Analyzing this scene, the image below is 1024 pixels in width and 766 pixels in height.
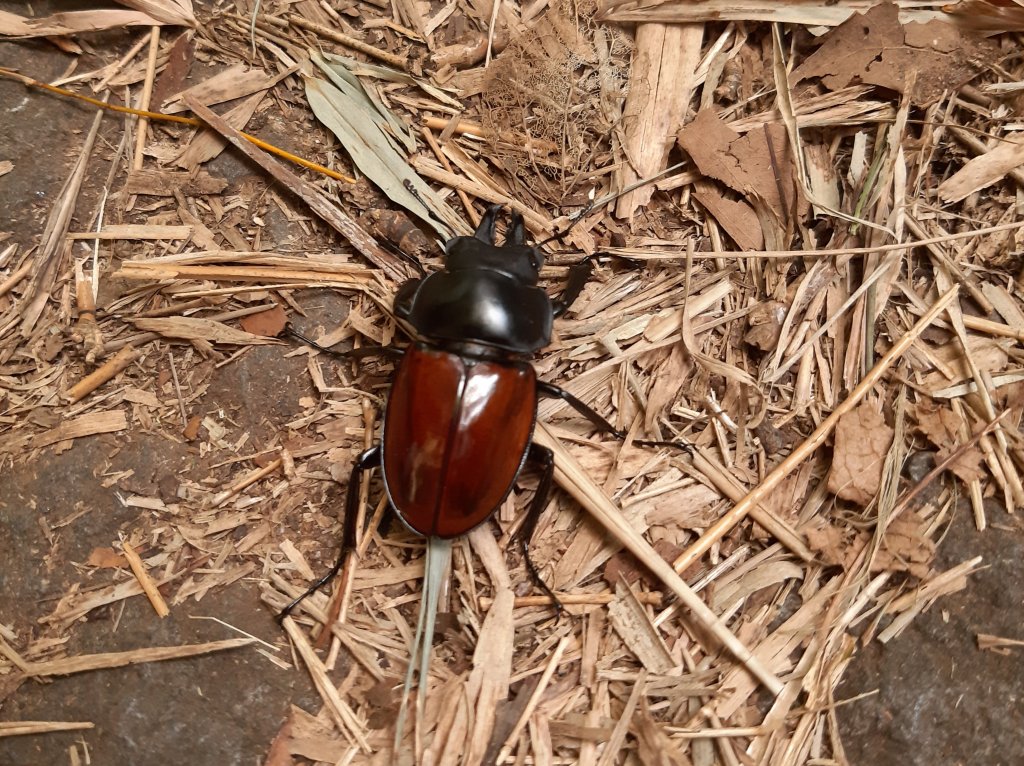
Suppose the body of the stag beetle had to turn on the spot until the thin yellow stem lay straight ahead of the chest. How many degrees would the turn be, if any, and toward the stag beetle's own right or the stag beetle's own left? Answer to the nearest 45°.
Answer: approximately 45° to the stag beetle's own left

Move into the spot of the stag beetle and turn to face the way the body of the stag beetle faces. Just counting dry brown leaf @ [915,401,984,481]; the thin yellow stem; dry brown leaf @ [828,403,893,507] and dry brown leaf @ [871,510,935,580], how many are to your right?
3

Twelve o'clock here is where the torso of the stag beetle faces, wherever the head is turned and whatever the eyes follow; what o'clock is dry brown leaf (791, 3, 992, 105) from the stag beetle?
The dry brown leaf is roughly at 2 o'clock from the stag beetle.

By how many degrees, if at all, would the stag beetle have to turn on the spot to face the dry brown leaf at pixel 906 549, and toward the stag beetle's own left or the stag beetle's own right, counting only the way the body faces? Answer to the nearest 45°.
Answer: approximately 90° to the stag beetle's own right

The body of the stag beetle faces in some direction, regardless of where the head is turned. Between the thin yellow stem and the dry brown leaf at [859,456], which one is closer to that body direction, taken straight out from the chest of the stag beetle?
the thin yellow stem

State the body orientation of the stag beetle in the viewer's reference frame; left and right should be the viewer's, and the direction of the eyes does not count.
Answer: facing away from the viewer

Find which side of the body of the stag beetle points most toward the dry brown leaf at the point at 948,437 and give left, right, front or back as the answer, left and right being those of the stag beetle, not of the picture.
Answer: right
